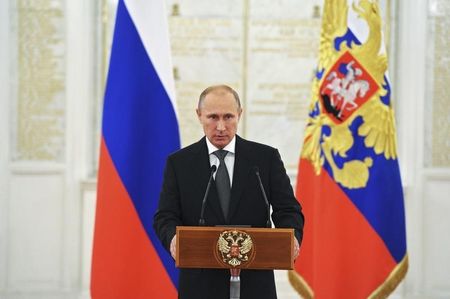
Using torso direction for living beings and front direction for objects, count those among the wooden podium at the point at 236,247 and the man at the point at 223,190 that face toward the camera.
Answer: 2

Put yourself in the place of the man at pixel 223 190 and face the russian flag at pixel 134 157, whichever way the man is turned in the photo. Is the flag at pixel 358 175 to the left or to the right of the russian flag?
right

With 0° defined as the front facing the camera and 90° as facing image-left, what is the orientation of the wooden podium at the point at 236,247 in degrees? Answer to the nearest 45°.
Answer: approximately 0°

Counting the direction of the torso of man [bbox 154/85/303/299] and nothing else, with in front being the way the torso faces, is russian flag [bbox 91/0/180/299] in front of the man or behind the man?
behind

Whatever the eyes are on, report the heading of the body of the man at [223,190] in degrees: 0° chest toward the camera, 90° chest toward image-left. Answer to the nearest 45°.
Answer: approximately 0°

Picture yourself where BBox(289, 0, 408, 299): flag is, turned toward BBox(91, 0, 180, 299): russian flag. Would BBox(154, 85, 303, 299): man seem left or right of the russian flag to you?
left
